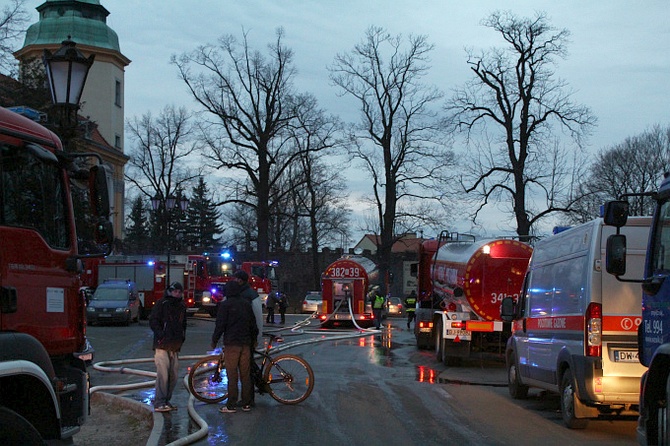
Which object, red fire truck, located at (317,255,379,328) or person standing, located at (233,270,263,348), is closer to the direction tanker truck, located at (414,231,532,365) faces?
the red fire truck

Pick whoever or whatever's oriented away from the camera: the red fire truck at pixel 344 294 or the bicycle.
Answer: the red fire truck

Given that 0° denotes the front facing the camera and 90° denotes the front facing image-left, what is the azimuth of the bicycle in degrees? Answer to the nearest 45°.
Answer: approximately 90°

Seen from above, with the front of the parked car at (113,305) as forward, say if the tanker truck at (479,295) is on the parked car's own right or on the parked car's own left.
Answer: on the parked car's own left

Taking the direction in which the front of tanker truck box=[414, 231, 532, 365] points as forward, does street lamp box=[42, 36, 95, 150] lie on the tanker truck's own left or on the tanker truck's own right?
on the tanker truck's own left

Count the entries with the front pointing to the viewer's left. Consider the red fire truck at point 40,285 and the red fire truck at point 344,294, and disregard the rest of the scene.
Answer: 0

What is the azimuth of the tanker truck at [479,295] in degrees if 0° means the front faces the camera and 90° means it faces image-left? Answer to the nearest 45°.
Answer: approximately 135°
